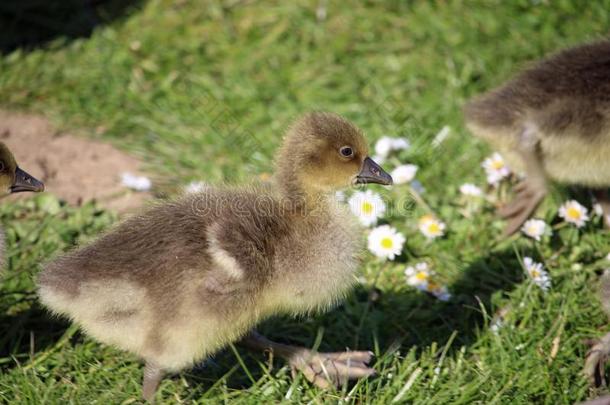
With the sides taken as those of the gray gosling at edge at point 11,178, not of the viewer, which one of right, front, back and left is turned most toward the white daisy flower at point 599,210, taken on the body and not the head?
front

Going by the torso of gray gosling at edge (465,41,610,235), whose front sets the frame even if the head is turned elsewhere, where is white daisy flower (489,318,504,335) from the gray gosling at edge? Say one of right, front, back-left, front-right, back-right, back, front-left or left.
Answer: right

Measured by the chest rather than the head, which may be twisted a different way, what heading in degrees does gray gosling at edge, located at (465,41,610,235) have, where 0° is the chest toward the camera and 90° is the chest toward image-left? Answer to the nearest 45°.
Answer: approximately 270°

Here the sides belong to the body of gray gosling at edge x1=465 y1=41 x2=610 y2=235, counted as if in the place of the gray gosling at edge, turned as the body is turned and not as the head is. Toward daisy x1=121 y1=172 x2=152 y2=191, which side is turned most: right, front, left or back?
back

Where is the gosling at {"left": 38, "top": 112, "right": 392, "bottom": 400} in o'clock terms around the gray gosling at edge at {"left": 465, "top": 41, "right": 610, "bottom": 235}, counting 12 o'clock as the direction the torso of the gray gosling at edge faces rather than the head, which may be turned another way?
The gosling is roughly at 4 o'clock from the gray gosling at edge.

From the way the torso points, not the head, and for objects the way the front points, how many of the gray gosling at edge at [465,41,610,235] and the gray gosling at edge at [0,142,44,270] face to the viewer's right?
2

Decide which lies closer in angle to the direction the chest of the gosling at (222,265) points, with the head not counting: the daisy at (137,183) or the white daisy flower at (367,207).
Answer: the white daisy flower

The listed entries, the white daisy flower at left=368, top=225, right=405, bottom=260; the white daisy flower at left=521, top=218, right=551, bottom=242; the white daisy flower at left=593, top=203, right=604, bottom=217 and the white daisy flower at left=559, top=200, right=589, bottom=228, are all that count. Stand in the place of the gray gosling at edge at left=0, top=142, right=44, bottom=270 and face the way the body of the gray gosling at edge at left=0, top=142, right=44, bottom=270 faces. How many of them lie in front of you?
4

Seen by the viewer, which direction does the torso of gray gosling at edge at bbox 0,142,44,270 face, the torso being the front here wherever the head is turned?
to the viewer's right

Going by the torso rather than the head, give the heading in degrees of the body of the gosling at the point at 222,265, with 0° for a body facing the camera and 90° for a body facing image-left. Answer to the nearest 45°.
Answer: approximately 270°
